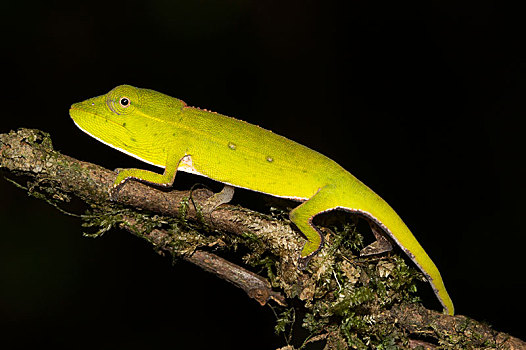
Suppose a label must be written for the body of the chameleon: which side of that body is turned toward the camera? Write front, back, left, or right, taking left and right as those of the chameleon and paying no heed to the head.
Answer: left
